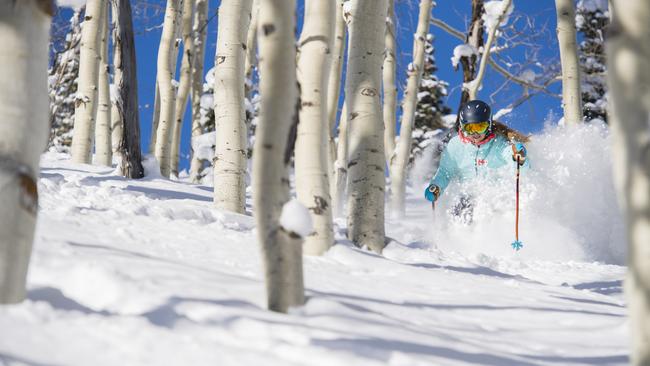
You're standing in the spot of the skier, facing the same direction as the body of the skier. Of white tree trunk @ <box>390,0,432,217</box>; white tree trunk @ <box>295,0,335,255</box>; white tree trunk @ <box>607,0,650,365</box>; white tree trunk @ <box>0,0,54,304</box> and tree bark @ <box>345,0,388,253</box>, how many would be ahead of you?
4

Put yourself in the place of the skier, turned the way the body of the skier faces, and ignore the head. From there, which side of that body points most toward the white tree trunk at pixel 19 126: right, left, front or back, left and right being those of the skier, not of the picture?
front

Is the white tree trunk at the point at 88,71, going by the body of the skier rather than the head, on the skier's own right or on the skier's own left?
on the skier's own right

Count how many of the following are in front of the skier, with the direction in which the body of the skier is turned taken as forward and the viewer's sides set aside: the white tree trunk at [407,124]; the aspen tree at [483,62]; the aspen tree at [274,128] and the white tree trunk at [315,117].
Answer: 2

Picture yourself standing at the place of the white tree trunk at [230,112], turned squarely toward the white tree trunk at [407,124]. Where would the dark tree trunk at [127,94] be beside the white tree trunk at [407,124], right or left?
left

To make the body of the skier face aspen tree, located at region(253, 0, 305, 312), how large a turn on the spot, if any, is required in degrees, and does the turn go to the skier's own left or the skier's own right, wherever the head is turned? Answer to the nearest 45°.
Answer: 0° — they already face it

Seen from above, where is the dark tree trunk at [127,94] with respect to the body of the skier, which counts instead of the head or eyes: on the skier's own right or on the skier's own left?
on the skier's own right

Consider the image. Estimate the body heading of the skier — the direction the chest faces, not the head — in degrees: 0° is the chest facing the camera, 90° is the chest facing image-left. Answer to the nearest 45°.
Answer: approximately 0°

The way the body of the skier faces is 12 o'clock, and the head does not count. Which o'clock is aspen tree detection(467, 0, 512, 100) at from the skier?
The aspen tree is roughly at 6 o'clock from the skier.

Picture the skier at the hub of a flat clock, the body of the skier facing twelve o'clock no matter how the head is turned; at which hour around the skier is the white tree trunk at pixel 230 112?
The white tree trunk is roughly at 3 o'clock from the skier.

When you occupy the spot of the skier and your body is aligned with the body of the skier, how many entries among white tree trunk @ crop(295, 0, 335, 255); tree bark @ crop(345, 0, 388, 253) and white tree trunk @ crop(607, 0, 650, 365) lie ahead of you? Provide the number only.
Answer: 3
